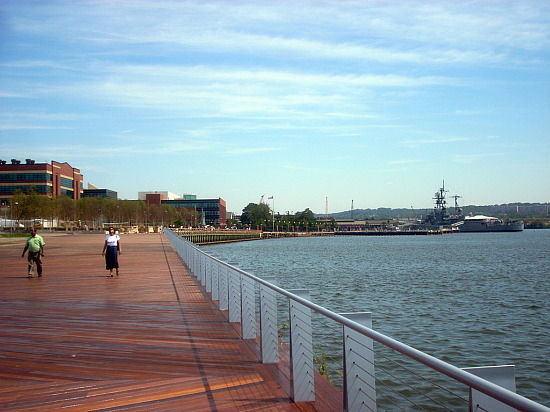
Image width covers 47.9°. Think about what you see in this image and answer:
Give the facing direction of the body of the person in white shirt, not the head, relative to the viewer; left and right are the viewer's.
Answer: facing the viewer

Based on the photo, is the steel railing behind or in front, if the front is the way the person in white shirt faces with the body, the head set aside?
in front
